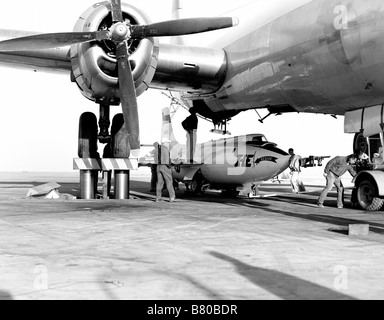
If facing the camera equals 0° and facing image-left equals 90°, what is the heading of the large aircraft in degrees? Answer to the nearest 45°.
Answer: approximately 315°

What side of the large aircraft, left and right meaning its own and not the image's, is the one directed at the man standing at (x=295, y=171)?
left
